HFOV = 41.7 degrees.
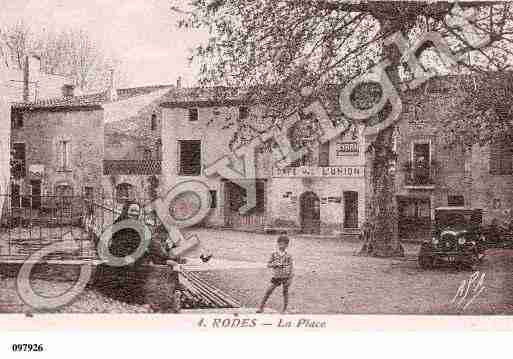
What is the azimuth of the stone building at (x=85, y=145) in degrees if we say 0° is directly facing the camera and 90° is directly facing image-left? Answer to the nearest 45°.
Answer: approximately 0°

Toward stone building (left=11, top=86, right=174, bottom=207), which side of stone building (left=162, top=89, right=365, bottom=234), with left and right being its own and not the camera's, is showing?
right

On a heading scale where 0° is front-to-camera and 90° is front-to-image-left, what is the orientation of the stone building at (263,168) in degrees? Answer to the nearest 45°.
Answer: approximately 0°

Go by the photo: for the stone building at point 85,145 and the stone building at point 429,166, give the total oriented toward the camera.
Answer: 2

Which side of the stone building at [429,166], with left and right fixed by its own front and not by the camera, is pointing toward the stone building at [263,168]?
right
